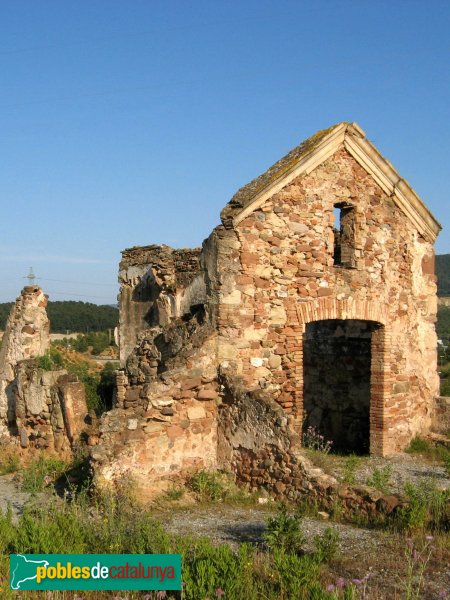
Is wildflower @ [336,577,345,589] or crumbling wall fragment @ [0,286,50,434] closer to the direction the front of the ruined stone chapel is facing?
the wildflower

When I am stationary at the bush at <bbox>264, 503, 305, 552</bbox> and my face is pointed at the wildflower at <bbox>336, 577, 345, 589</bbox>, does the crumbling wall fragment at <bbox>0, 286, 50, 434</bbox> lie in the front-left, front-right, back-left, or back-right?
back-right

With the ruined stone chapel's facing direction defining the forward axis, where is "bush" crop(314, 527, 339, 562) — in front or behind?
in front

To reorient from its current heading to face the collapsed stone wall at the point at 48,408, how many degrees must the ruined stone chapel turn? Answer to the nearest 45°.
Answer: approximately 135° to its right

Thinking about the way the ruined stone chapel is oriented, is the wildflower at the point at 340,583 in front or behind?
in front

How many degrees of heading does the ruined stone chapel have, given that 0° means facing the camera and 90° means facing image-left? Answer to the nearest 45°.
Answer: approximately 315°

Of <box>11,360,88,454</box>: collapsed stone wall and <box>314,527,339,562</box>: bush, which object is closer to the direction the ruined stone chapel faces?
the bush

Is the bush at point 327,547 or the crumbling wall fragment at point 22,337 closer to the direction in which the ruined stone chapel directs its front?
the bush

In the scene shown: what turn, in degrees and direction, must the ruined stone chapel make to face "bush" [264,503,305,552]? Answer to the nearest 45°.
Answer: approximately 45° to its right

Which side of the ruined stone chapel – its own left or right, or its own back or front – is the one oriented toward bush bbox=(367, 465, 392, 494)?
front
